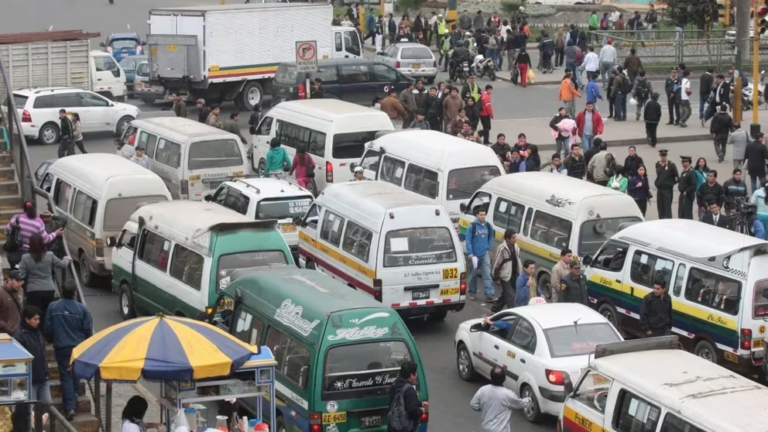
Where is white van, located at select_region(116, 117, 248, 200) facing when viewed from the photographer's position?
facing away from the viewer and to the left of the viewer

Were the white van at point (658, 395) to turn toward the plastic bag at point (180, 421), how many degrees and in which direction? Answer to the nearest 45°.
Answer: approximately 90° to its left

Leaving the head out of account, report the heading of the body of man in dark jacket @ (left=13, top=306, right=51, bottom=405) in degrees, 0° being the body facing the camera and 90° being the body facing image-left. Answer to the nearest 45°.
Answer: approximately 315°

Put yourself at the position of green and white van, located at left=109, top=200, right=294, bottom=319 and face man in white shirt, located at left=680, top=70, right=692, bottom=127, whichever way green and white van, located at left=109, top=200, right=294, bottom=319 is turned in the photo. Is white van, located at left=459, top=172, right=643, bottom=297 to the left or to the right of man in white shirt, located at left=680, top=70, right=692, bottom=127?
right

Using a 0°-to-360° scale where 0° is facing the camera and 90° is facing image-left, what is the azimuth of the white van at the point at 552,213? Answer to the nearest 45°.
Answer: approximately 135°

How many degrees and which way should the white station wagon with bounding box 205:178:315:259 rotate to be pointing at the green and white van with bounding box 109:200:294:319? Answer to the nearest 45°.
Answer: approximately 135° to its left

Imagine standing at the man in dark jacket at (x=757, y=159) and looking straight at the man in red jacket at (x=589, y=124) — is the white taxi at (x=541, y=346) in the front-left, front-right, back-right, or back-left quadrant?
back-left

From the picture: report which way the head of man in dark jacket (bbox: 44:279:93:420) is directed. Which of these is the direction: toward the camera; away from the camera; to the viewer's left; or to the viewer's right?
away from the camera

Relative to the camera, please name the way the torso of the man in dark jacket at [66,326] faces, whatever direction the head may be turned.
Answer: away from the camera

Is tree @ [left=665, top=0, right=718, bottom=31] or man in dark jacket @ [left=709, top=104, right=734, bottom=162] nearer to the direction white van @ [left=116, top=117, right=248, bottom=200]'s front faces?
the tree
